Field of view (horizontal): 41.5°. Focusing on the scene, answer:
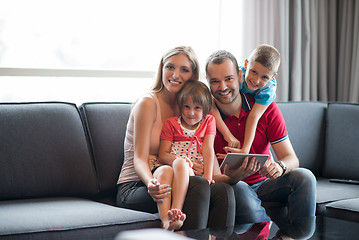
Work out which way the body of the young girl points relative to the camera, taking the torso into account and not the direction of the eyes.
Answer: toward the camera

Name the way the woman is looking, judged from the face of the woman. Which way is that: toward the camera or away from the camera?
toward the camera

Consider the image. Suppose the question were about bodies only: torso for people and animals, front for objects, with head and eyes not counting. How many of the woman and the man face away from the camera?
0

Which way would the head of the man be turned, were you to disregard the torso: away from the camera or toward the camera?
toward the camera

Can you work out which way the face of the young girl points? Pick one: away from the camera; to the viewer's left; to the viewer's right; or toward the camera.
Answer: toward the camera

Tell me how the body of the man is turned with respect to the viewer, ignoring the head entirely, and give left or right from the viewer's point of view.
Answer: facing the viewer and to the left of the viewer

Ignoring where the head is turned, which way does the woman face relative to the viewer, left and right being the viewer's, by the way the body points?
facing the viewer and to the right of the viewer

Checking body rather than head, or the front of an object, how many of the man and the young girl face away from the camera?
0
